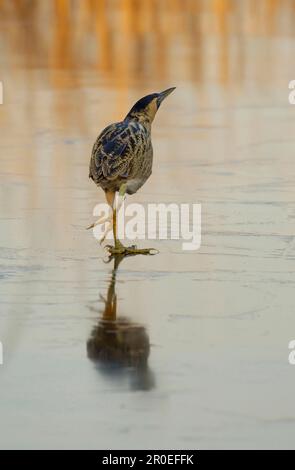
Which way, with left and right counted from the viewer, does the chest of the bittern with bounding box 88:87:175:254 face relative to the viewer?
facing away from the viewer and to the right of the viewer
